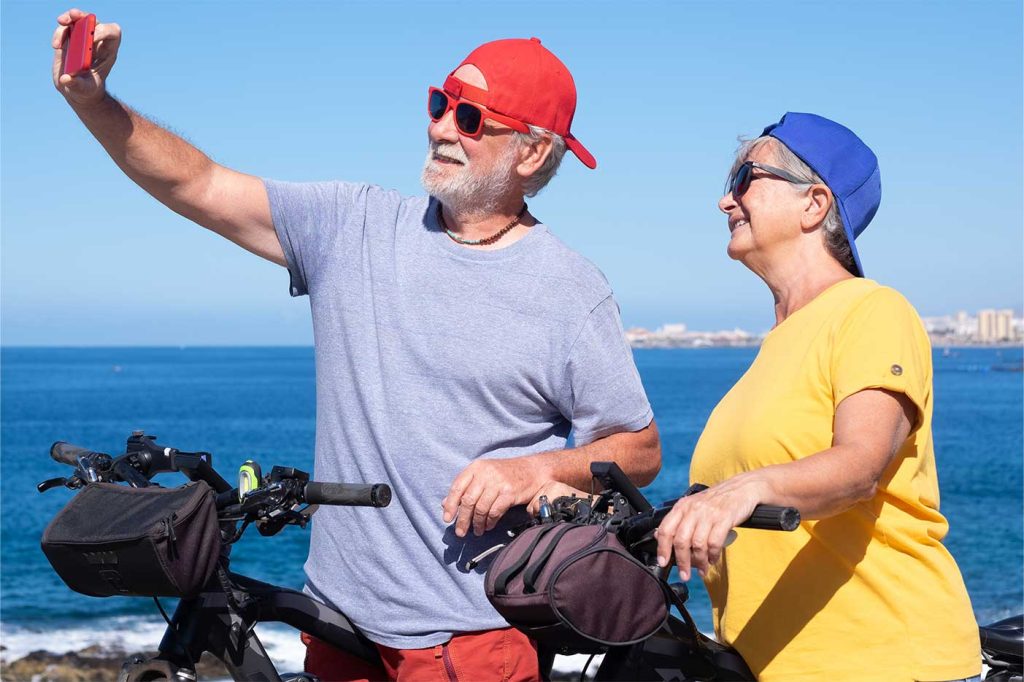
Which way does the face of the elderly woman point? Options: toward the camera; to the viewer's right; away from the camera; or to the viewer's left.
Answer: to the viewer's left

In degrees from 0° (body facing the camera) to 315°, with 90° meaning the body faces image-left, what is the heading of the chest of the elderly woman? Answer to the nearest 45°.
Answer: approximately 90°

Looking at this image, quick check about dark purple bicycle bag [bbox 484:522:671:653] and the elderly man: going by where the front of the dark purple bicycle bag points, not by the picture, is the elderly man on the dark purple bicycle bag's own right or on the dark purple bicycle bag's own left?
on the dark purple bicycle bag's own right

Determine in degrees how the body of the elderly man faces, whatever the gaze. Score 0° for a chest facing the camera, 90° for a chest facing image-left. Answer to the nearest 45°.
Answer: approximately 45°

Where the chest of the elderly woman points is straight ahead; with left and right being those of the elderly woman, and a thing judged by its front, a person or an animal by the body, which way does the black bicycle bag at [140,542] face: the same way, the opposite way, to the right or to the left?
to the left

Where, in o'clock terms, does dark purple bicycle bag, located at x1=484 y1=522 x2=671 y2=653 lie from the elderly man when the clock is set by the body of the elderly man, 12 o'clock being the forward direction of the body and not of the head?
The dark purple bicycle bag is roughly at 10 o'clock from the elderly man.

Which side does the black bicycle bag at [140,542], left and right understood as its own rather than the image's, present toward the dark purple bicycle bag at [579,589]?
left

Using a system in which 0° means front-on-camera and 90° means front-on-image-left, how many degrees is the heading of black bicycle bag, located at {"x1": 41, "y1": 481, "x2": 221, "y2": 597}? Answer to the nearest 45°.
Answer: approximately 45°
